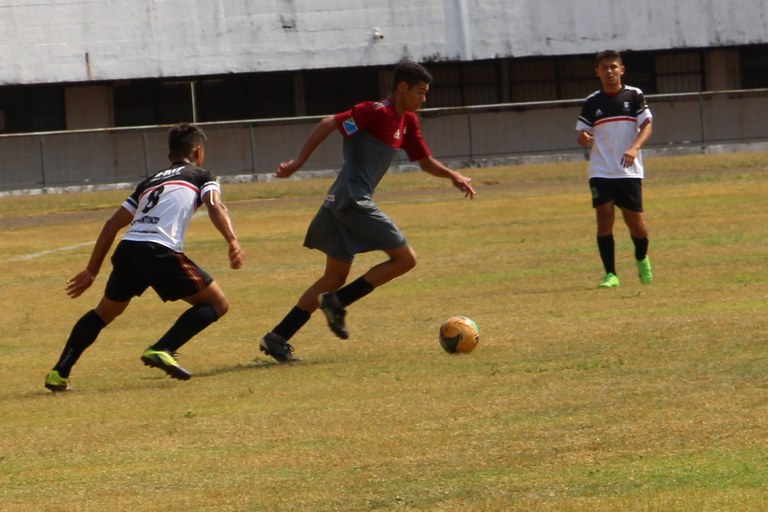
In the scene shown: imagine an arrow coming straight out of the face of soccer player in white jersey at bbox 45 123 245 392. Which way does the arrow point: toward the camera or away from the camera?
away from the camera

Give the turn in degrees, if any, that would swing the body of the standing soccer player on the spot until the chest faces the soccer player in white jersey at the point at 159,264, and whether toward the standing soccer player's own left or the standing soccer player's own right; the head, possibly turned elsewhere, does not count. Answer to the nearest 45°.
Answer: approximately 45° to the standing soccer player's own right

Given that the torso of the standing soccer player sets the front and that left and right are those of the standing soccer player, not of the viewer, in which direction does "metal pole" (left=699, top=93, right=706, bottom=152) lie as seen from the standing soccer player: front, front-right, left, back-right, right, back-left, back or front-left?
back

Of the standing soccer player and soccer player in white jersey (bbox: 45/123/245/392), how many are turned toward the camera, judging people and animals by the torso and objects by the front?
1

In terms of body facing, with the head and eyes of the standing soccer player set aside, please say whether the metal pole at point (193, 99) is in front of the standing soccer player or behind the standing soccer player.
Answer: behind

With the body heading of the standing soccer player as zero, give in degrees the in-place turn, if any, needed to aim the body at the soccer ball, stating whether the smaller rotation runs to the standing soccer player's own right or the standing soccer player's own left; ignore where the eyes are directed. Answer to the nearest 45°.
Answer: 0° — they already face it

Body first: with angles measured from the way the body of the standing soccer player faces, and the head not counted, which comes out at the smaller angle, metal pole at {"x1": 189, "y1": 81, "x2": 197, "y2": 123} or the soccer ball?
the soccer ball

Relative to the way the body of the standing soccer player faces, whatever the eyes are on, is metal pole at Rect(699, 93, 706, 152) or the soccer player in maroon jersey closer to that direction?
the soccer player in maroon jersey

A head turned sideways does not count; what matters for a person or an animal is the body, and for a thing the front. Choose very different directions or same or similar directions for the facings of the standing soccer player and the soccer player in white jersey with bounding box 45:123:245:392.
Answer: very different directions

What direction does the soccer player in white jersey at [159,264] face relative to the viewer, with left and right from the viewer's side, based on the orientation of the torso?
facing away from the viewer and to the right of the viewer

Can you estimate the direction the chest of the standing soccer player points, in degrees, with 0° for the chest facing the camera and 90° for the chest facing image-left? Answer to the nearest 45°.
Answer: approximately 0°
